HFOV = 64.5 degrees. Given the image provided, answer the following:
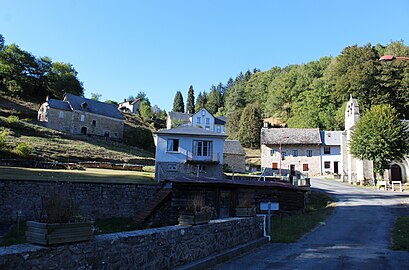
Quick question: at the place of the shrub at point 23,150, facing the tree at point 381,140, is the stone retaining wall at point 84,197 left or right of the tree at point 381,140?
right

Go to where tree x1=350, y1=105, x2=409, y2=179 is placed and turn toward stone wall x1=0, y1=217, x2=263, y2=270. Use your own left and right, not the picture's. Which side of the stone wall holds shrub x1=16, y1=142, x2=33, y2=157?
right

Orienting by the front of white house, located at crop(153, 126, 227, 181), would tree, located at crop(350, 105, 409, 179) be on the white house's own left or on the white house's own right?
on the white house's own left

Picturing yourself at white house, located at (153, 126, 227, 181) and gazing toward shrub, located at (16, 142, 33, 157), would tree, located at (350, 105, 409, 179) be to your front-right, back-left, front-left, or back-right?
back-right

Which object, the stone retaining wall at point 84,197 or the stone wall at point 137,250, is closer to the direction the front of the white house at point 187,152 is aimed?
the stone wall

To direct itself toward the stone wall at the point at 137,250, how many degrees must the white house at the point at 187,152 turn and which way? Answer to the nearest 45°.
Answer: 0° — it already faces it

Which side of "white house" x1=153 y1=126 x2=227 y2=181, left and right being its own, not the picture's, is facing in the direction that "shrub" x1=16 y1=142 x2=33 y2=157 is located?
right

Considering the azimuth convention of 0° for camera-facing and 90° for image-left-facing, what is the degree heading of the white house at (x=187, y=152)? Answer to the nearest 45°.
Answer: approximately 0°

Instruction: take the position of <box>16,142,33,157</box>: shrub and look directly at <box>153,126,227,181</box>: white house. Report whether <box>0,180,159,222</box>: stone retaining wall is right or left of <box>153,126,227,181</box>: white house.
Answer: right

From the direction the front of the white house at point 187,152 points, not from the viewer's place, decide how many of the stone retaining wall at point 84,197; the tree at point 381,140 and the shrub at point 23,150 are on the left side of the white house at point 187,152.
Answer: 1

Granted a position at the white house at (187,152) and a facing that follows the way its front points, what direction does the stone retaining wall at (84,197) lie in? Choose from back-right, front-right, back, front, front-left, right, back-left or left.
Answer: front-right

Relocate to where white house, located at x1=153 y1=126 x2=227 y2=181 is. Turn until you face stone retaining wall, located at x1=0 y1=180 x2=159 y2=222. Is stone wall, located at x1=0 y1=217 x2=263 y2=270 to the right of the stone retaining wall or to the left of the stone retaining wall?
left
